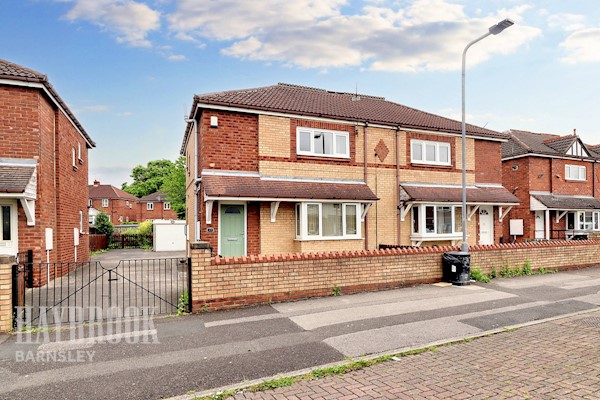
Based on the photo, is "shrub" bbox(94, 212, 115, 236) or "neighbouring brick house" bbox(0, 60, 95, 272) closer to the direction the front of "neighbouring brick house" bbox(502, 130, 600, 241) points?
the neighbouring brick house

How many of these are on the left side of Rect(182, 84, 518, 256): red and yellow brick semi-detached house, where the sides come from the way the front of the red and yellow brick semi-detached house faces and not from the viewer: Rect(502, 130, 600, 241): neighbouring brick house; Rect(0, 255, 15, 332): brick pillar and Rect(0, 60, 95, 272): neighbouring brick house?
1

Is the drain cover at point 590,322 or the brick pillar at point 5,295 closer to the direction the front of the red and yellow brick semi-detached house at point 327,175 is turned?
the drain cover

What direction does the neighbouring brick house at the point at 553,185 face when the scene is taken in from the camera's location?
facing the viewer and to the right of the viewer

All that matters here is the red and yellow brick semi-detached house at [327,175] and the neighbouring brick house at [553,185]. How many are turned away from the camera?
0

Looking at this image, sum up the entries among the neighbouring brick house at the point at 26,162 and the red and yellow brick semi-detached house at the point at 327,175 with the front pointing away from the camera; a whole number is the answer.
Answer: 0
